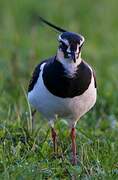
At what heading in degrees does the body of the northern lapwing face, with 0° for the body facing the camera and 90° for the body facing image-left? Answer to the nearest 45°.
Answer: approximately 0°
